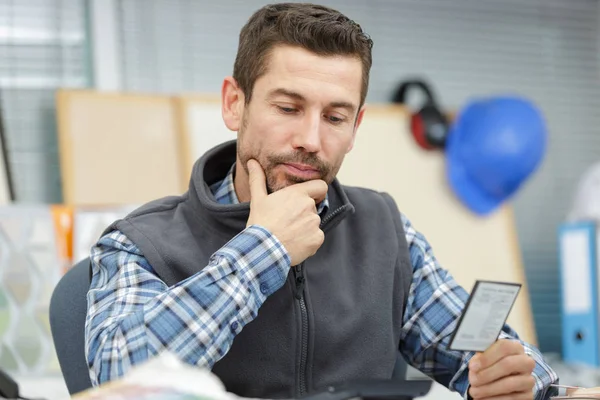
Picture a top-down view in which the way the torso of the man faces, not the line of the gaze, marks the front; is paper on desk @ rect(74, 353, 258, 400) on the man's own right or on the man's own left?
on the man's own right

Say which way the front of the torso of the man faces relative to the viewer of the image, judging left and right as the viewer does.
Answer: facing the viewer and to the right of the viewer

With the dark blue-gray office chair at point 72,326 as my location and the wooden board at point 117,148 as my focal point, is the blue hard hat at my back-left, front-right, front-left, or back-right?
front-right

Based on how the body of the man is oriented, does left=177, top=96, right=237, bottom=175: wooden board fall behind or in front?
behind

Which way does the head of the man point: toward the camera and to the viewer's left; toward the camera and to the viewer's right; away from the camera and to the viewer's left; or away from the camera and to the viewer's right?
toward the camera and to the viewer's right

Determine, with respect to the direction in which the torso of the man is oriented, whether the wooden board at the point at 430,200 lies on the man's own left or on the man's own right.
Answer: on the man's own left
